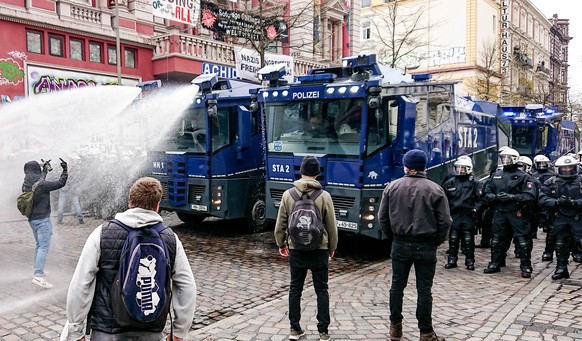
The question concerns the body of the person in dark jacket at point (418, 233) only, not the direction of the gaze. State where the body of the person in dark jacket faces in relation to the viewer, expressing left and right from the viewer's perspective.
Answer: facing away from the viewer

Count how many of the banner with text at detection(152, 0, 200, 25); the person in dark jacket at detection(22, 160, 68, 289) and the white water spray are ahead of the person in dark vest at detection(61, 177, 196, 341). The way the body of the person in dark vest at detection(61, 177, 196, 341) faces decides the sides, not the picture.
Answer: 3

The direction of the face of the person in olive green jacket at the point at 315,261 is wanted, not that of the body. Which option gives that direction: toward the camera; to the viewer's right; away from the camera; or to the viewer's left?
away from the camera

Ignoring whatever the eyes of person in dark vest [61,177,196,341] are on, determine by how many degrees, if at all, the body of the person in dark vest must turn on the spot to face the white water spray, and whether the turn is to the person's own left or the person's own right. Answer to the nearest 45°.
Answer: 0° — they already face it

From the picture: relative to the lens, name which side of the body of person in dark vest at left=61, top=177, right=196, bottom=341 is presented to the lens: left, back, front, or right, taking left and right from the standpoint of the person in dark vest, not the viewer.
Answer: back

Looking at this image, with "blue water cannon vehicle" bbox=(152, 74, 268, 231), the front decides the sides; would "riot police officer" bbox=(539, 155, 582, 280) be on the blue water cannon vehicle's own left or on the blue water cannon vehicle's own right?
on the blue water cannon vehicle's own left
